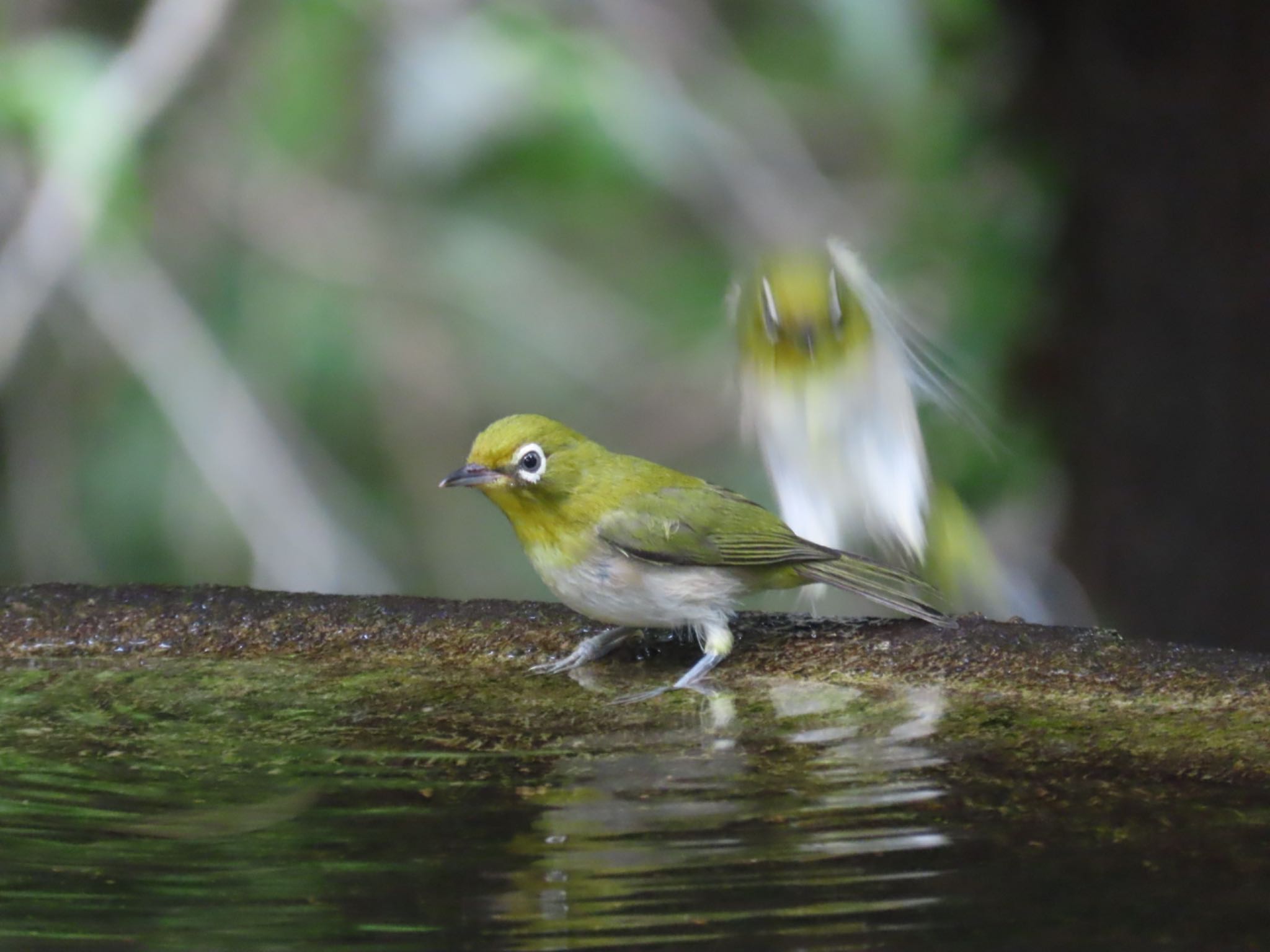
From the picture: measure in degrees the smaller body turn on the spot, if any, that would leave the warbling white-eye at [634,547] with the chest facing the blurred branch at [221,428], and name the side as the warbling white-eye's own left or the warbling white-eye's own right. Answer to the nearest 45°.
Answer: approximately 45° to the warbling white-eye's own right

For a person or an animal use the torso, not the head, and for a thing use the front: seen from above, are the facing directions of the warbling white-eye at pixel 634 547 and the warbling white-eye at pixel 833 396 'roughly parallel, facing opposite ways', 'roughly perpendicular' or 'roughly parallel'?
roughly perpendicular

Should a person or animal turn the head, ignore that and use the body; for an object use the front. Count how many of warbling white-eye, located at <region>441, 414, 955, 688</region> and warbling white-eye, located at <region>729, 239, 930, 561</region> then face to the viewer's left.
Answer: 1

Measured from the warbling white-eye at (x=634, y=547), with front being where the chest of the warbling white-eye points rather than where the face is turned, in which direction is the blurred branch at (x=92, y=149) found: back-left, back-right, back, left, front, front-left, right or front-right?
front-right

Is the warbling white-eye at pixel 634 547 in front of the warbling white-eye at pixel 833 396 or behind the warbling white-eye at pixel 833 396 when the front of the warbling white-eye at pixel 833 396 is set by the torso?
in front

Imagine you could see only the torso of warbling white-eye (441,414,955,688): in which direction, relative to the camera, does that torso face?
to the viewer's left

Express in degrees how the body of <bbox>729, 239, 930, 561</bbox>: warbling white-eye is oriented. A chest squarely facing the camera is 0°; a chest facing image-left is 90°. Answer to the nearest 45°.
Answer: approximately 0°
